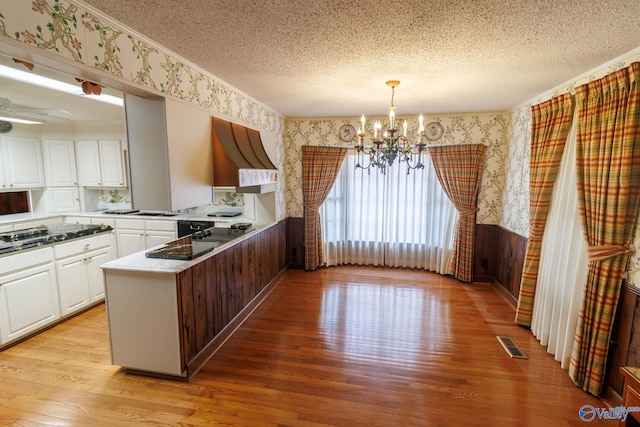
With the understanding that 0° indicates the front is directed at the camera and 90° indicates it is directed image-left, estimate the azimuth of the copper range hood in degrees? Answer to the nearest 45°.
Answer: approximately 315°

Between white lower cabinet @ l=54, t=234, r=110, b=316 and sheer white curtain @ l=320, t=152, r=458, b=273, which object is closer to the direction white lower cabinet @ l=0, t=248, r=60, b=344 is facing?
the sheer white curtain

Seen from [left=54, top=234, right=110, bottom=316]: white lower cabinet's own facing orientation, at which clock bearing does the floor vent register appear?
The floor vent register is roughly at 12 o'clock from the white lower cabinet.

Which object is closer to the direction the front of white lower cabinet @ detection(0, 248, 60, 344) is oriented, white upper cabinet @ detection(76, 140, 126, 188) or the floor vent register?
the floor vent register

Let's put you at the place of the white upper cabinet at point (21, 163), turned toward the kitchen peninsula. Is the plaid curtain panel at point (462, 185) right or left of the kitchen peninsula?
left

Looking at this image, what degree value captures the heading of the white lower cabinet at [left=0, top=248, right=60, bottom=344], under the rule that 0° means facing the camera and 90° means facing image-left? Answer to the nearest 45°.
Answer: approximately 315°
